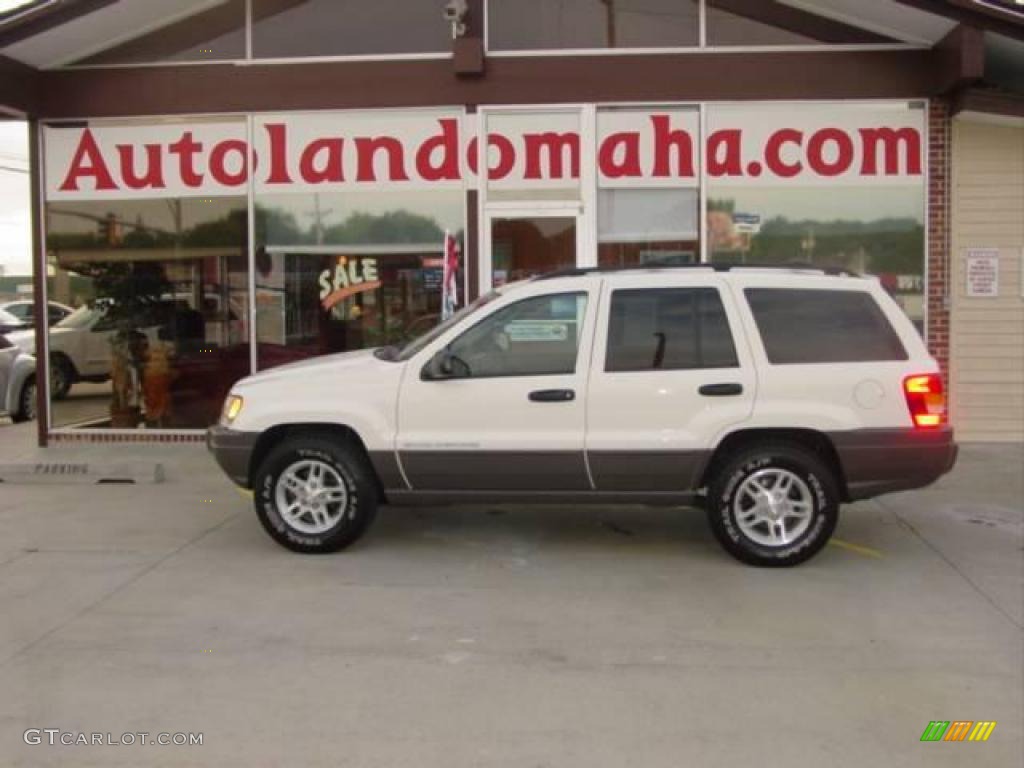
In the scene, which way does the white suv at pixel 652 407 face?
to the viewer's left

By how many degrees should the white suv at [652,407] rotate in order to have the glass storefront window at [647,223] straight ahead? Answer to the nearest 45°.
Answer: approximately 90° to its right

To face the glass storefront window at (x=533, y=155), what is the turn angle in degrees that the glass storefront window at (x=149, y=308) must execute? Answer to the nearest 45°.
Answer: approximately 45° to its left

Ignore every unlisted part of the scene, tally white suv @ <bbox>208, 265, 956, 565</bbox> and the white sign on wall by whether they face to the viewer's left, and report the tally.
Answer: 1

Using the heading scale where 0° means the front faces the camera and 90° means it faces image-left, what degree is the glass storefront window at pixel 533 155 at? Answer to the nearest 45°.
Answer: approximately 0°

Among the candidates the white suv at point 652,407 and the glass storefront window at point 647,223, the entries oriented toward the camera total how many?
1

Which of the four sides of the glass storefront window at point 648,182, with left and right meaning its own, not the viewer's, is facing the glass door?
right

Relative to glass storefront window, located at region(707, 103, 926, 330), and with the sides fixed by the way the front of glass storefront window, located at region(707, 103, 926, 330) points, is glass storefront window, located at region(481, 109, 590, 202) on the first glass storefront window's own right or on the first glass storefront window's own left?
on the first glass storefront window's own right
